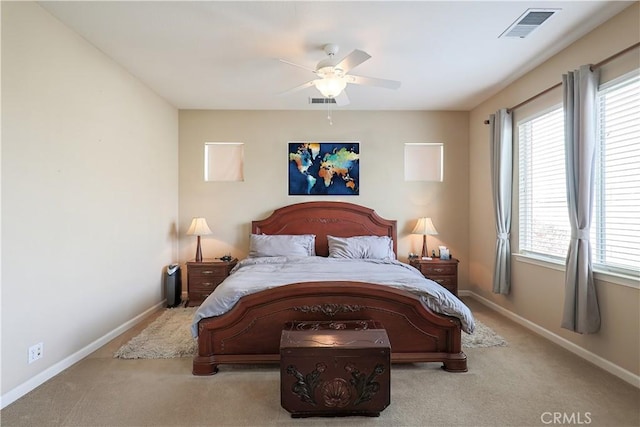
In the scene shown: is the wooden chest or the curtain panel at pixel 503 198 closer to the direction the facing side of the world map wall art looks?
the wooden chest

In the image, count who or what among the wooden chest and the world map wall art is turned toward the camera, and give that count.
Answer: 2

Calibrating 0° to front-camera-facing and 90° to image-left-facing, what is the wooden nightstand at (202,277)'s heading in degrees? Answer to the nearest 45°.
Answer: approximately 0°

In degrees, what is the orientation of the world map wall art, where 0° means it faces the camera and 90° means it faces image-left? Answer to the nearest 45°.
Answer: approximately 0°

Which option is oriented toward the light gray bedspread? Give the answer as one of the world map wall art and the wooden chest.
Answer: the world map wall art

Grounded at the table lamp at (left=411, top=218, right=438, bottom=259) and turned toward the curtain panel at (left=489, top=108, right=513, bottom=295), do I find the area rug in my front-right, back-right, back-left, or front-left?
back-right

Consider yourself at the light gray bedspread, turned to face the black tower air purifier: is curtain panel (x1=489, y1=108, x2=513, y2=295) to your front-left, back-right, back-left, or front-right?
back-right
